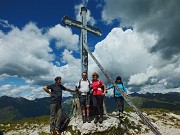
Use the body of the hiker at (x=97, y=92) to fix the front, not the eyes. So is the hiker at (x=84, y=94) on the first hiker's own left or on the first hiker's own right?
on the first hiker's own right

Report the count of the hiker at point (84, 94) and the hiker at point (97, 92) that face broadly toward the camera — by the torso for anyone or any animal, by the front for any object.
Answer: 2

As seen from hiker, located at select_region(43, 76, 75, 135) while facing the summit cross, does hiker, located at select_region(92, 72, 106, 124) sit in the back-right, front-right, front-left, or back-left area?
front-right

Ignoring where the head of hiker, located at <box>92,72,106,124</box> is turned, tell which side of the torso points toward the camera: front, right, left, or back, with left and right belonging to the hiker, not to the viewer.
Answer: front

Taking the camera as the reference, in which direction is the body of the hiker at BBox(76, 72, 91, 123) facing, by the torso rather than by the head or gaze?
toward the camera

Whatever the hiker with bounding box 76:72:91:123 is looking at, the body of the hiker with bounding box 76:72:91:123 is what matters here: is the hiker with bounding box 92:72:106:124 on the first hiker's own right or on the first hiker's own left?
on the first hiker's own left

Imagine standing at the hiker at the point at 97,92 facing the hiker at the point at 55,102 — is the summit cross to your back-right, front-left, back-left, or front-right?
front-right

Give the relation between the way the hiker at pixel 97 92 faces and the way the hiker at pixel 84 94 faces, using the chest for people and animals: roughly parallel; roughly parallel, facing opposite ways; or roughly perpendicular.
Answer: roughly parallel

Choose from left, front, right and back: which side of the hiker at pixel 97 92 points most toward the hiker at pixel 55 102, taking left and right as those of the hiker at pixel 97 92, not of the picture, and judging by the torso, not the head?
right

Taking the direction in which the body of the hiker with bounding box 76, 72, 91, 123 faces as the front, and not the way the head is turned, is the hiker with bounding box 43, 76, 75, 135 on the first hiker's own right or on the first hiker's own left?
on the first hiker's own right
